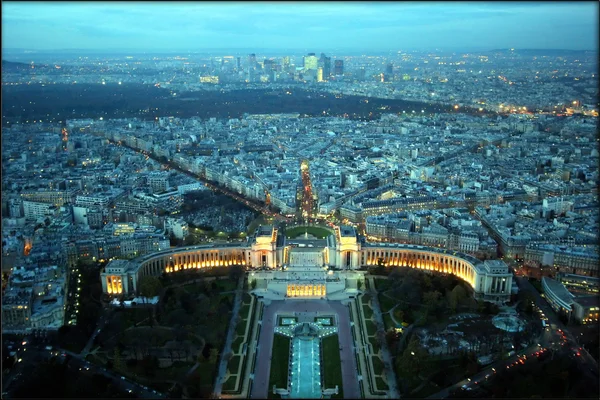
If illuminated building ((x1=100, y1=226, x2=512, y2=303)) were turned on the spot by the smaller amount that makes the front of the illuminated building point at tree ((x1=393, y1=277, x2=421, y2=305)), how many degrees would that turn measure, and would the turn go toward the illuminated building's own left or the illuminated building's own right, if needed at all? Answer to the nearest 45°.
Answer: approximately 45° to the illuminated building's own left

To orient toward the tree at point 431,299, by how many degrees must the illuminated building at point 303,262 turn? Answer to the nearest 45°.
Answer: approximately 45° to its left

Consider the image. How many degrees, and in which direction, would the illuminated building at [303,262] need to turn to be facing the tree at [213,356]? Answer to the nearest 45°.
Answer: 0° — it already faces it

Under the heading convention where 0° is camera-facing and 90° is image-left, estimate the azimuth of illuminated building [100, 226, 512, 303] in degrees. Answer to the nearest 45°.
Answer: approximately 0°
